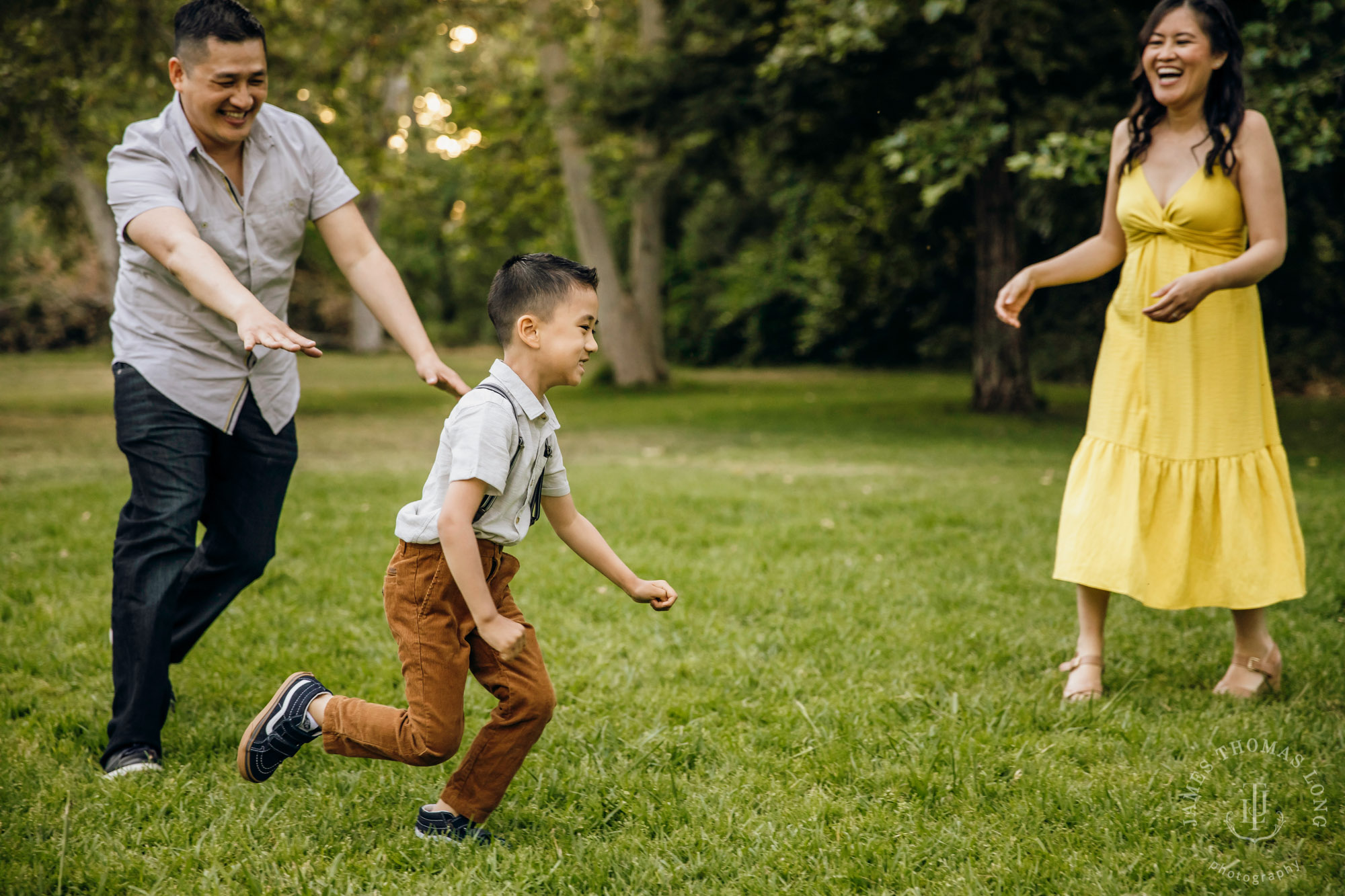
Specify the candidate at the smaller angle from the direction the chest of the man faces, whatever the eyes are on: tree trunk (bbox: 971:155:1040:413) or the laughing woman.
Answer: the laughing woman

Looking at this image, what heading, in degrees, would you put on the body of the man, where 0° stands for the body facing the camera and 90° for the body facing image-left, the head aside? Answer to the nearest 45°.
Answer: approximately 315°

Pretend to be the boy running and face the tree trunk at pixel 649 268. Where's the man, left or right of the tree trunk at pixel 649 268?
left

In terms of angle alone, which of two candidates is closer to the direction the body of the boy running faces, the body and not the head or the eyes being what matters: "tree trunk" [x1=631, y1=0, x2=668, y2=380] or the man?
the tree trunk

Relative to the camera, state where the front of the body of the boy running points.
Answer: to the viewer's right

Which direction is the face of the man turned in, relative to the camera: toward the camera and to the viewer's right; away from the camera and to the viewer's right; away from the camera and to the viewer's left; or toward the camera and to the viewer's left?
toward the camera and to the viewer's right

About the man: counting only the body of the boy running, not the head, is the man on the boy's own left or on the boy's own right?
on the boy's own left

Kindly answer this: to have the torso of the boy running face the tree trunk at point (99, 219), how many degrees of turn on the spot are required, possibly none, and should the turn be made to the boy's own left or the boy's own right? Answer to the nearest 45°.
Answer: approximately 90° to the boy's own left

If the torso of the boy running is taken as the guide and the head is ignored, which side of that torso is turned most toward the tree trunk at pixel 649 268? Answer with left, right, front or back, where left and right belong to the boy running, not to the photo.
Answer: left

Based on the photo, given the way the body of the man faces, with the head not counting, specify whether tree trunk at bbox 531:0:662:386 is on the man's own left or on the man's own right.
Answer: on the man's own left

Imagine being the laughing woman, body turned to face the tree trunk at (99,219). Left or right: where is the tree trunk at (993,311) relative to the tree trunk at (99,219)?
right

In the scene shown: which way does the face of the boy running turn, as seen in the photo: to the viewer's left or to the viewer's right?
to the viewer's right
